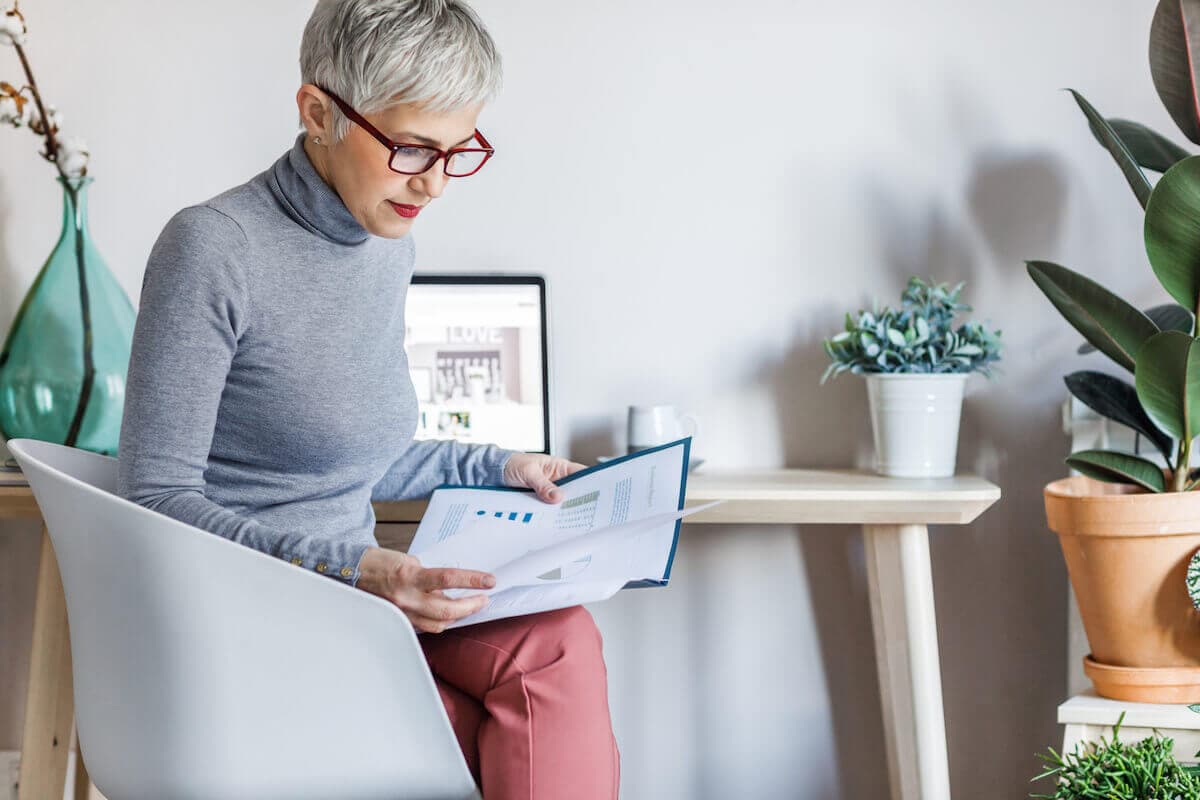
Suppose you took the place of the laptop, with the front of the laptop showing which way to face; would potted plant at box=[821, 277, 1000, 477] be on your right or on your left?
on your left

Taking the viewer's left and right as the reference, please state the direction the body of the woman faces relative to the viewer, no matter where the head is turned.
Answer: facing the viewer and to the right of the viewer

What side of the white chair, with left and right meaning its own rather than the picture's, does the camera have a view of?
right

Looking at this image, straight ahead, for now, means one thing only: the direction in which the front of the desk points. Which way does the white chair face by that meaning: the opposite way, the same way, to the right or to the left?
to the left

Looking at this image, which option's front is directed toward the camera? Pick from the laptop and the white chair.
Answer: the laptop

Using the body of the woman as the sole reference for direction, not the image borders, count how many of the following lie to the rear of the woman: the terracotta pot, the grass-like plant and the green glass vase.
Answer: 1

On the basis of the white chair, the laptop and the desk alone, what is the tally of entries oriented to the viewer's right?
1

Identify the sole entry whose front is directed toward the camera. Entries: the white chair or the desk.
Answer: the desk

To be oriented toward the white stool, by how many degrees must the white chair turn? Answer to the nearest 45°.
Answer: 0° — it already faces it

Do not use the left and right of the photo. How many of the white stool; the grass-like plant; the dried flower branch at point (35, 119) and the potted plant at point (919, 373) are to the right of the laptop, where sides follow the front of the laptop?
1

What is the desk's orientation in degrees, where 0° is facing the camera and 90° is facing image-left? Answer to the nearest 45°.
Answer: approximately 0°

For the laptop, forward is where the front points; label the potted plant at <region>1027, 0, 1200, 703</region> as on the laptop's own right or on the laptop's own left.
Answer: on the laptop's own left

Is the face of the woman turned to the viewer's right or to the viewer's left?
to the viewer's right

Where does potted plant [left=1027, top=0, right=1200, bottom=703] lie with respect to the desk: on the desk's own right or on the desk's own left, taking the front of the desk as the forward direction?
on the desk's own left

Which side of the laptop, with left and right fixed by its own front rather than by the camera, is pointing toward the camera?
front
